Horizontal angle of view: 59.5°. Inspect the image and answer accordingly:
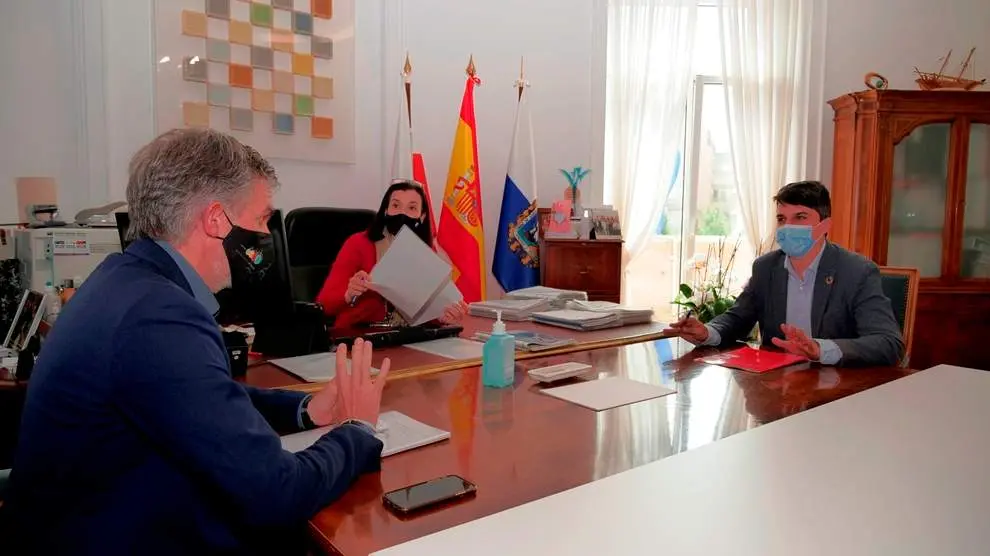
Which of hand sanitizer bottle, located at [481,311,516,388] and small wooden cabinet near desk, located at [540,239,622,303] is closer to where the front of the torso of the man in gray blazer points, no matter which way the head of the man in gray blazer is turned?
the hand sanitizer bottle

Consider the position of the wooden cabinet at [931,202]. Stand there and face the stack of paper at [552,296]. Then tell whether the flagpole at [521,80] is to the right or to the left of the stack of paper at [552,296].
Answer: right

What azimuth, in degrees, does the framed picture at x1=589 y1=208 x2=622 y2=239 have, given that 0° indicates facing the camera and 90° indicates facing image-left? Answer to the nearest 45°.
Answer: approximately 0°

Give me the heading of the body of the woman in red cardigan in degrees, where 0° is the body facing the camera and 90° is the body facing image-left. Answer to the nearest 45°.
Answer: approximately 315°

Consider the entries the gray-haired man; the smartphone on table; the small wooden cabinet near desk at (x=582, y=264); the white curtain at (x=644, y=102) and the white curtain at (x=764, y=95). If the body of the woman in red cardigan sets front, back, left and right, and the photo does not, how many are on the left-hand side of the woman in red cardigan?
3

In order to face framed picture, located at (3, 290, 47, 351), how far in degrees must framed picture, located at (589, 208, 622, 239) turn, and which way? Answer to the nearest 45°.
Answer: approximately 45° to its right

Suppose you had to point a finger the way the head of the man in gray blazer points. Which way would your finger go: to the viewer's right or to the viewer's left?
to the viewer's left
